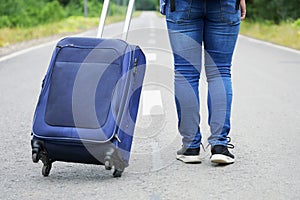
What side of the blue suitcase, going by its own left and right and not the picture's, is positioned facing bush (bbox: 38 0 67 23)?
back

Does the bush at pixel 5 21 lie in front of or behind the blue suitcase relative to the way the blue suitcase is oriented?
behind

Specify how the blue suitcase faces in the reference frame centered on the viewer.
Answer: facing the viewer
